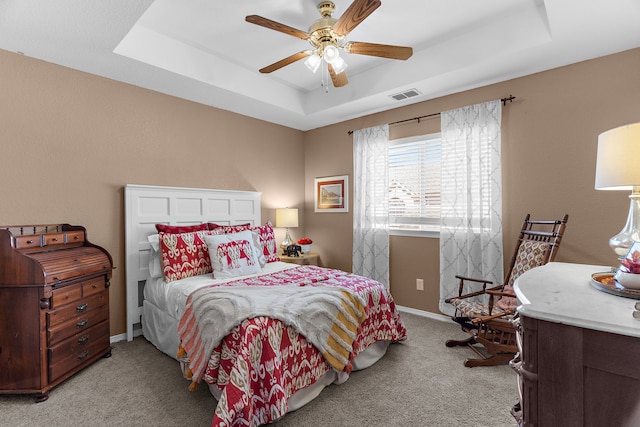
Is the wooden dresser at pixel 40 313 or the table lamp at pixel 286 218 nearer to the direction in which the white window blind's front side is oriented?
the wooden dresser

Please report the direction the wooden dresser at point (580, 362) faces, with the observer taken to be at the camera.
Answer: facing away from the viewer and to the left of the viewer

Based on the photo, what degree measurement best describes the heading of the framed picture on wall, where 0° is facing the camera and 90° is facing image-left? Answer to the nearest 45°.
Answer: approximately 45°

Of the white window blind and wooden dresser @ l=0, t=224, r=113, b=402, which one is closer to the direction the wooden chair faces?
the wooden dresser

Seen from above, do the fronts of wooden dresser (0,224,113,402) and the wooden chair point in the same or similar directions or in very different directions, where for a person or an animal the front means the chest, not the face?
very different directions

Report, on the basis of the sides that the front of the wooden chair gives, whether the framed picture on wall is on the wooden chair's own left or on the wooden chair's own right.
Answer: on the wooden chair's own right

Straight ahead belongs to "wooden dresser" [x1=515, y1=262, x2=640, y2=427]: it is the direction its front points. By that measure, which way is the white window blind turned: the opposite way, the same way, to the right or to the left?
to the left

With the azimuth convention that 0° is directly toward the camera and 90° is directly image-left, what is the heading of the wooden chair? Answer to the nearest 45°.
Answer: approximately 45°

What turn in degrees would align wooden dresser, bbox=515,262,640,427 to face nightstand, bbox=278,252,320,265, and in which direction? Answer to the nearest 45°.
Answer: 0° — it already faces it

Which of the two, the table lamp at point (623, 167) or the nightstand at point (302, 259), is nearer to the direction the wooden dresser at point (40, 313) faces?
the table lamp
